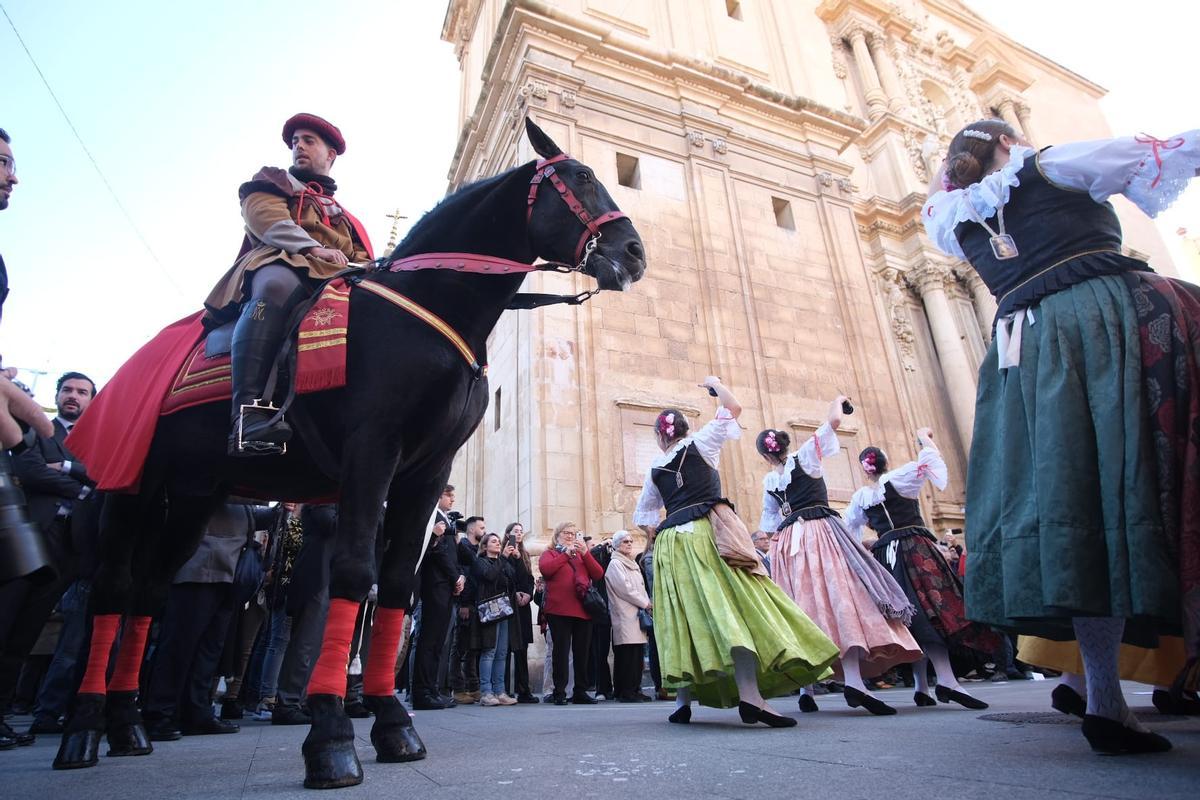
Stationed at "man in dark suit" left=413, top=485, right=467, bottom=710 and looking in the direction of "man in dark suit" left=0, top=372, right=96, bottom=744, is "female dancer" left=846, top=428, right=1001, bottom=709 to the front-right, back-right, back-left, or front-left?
back-left

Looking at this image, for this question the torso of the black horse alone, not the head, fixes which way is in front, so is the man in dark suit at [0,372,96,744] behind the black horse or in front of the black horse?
behind

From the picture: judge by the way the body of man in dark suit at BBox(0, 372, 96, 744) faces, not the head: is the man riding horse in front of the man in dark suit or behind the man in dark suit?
in front

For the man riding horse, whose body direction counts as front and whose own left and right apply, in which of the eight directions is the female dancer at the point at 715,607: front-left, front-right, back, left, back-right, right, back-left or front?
front-left

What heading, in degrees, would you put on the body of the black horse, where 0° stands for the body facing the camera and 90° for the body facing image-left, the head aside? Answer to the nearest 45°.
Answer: approximately 315°

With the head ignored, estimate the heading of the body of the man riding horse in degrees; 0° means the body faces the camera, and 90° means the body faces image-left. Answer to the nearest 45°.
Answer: approximately 315°

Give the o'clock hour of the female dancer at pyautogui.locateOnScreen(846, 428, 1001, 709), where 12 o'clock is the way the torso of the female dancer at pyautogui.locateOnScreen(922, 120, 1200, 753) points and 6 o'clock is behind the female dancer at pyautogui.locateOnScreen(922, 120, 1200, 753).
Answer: the female dancer at pyautogui.locateOnScreen(846, 428, 1001, 709) is roughly at 10 o'clock from the female dancer at pyautogui.locateOnScreen(922, 120, 1200, 753).

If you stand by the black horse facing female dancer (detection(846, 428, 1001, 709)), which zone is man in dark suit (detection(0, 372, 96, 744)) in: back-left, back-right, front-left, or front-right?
back-left

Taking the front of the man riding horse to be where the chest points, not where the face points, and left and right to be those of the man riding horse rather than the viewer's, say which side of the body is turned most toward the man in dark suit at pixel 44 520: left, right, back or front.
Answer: back
